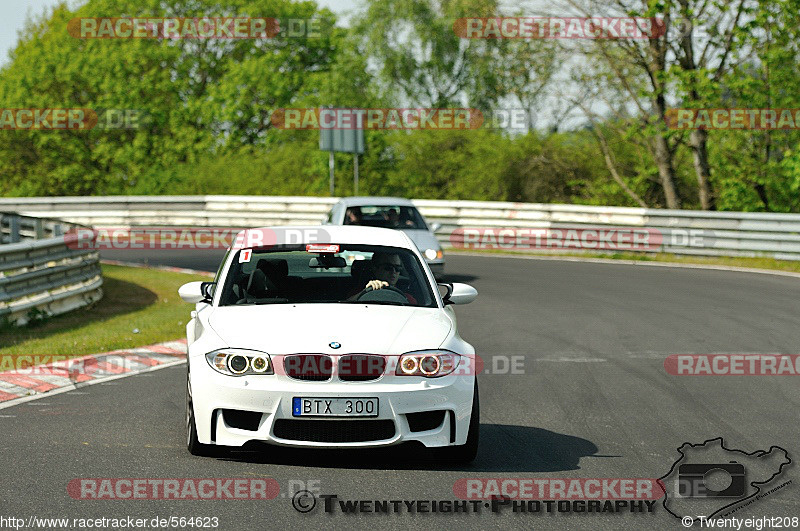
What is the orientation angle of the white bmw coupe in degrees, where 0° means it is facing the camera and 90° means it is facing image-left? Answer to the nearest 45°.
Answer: approximately 0°

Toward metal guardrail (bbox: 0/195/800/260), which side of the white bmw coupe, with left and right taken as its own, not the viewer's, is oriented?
back

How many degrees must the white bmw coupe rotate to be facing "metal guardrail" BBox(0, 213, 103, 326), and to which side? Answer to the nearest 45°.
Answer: approximately 135° to its right

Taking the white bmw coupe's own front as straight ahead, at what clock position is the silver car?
The silver car is roughly at 6 o'clock from the white bmw coupe.

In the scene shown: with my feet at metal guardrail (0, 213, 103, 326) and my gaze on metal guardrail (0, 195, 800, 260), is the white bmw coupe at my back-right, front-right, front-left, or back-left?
back-right
